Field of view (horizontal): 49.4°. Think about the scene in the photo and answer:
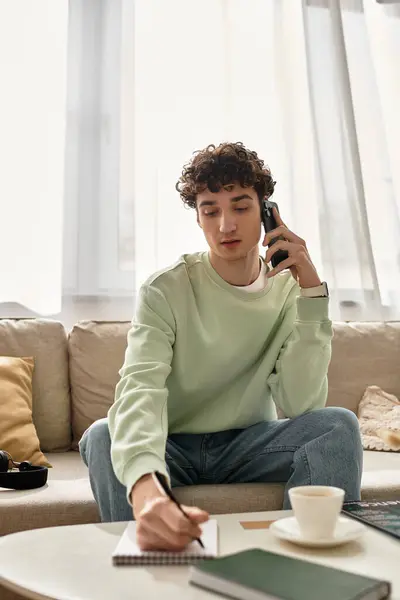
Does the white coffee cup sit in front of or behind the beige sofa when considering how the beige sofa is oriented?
in front

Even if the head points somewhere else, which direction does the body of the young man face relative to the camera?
toward the camera

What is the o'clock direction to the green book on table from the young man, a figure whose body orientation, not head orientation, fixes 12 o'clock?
The green book on table is roughly at 12 o'clock from the young man.

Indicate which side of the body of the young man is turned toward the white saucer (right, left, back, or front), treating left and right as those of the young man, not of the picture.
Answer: front

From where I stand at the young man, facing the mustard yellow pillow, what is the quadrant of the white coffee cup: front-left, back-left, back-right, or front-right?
back-left

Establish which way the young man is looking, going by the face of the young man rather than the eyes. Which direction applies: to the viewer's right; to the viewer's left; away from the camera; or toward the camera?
toward the camera
